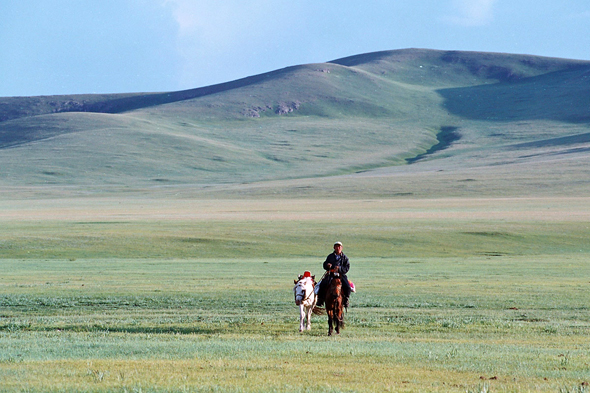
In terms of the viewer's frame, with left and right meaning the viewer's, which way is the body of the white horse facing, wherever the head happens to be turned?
facing the viewer

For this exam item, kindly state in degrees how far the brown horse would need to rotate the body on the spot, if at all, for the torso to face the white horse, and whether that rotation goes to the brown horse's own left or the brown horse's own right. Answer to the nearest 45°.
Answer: approximately 135° to the brown horse's own right

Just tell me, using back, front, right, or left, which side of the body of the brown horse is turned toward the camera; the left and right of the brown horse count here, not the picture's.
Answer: front

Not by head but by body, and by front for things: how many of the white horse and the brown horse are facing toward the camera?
2

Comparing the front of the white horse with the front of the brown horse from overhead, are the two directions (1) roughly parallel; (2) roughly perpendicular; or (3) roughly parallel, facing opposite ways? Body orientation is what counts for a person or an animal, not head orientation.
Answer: roughly parallel

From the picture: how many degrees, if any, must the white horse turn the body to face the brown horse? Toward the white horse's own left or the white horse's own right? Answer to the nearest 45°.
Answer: approximately 45° to the white horse's own left
